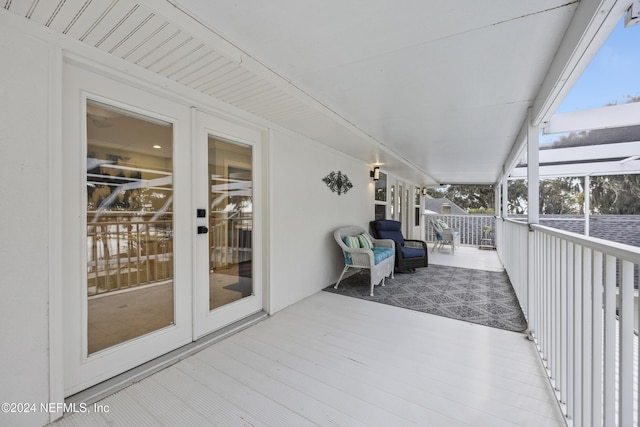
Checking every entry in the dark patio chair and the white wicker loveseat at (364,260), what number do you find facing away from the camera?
0

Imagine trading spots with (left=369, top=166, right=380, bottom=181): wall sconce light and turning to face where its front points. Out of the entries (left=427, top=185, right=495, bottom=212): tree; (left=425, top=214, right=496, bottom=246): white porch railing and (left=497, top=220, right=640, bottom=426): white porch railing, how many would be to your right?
1

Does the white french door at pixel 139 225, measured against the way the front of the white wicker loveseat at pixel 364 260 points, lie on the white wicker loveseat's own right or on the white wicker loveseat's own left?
on the white wicker loveseat's own right

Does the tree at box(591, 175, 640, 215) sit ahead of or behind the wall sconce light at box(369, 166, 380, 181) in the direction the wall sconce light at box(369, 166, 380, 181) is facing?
ahead

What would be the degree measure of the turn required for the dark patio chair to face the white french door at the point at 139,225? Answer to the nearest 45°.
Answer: approximately 90° to its right

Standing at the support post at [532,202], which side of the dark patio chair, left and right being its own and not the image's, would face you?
front

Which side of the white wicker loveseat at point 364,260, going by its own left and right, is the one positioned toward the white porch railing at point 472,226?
left

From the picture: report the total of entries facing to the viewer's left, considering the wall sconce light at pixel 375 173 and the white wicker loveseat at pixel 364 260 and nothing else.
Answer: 0

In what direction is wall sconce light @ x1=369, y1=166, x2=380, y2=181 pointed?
to the viewer's right

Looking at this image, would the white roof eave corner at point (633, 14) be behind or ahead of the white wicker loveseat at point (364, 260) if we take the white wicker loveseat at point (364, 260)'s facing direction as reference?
ahead

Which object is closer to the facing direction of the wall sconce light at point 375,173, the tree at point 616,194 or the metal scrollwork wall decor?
the tree

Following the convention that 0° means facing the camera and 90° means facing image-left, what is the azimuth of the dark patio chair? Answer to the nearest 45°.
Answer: approximately 315°
